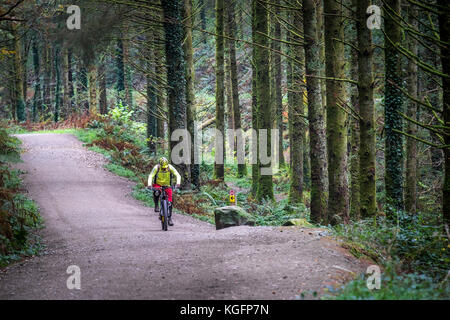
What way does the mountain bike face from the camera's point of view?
toward the camera

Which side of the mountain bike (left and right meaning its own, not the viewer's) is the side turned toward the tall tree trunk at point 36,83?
back

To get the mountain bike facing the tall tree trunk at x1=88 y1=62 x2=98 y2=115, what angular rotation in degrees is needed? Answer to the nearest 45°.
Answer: approximately 180°
